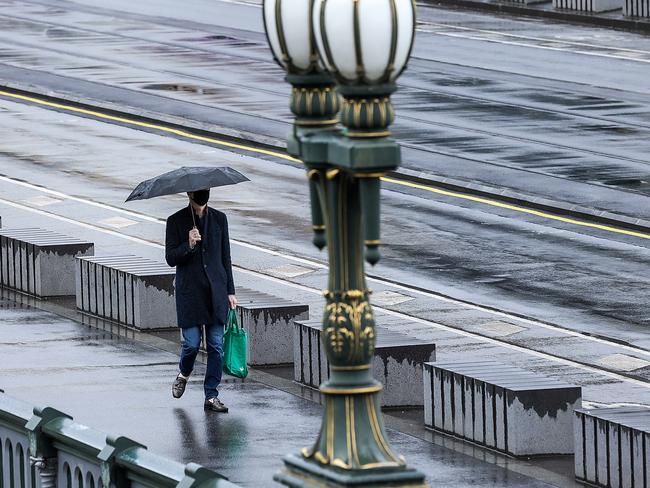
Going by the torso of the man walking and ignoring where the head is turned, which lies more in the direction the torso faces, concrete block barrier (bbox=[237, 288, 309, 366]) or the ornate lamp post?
the ornate lamp post

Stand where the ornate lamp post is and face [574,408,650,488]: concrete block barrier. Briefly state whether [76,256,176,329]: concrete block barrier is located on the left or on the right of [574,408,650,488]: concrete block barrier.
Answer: left

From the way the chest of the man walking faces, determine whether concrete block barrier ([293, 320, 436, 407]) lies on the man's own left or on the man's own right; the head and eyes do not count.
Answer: on the man's own left

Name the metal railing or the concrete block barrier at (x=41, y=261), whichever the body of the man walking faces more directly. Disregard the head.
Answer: the metal railing

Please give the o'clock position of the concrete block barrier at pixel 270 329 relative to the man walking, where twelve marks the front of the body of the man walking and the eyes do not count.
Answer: The concrete block barrier is roughly at 8 o'clock from the man walking.

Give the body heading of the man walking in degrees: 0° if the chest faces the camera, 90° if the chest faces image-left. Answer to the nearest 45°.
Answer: approximately 315°
